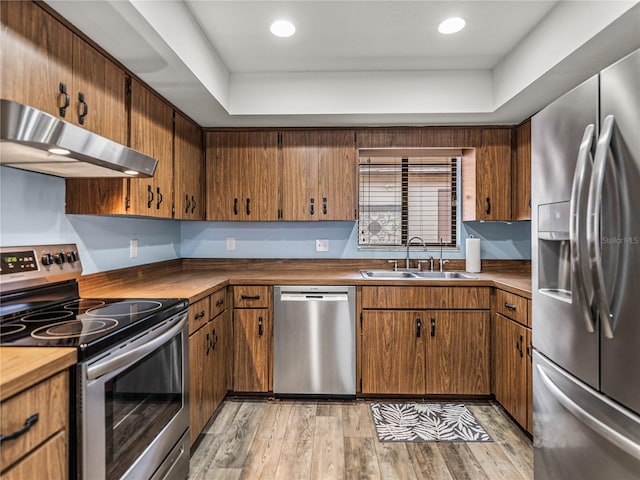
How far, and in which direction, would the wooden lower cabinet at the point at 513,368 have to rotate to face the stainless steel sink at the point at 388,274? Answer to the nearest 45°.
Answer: approximately 45° to its right

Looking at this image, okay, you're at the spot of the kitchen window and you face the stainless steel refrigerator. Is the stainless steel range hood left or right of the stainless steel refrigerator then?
right

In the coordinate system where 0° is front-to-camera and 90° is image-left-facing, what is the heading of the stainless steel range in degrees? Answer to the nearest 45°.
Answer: approximately 315°

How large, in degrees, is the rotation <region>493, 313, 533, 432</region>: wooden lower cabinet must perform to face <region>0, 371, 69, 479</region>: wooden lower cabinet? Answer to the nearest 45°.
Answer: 0° — it already faces it

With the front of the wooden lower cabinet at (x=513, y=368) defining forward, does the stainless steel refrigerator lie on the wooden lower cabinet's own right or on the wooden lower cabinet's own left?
on the wooden lower cabinet's own left

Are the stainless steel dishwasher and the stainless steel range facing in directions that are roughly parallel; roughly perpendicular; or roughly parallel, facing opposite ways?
roughly perpendicular

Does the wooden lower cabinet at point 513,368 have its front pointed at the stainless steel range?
yes

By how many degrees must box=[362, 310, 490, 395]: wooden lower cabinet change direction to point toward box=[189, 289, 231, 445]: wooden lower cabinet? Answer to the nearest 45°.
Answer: approximately 45° to its right

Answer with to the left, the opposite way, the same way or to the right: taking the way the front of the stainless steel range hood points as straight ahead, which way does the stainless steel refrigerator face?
the opposite way

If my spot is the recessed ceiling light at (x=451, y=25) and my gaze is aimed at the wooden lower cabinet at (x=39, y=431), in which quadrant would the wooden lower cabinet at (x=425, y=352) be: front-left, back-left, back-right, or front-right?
back-right

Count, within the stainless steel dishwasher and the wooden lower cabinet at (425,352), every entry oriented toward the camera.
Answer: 2

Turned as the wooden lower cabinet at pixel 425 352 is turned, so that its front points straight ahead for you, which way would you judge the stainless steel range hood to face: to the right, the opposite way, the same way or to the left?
to the left
